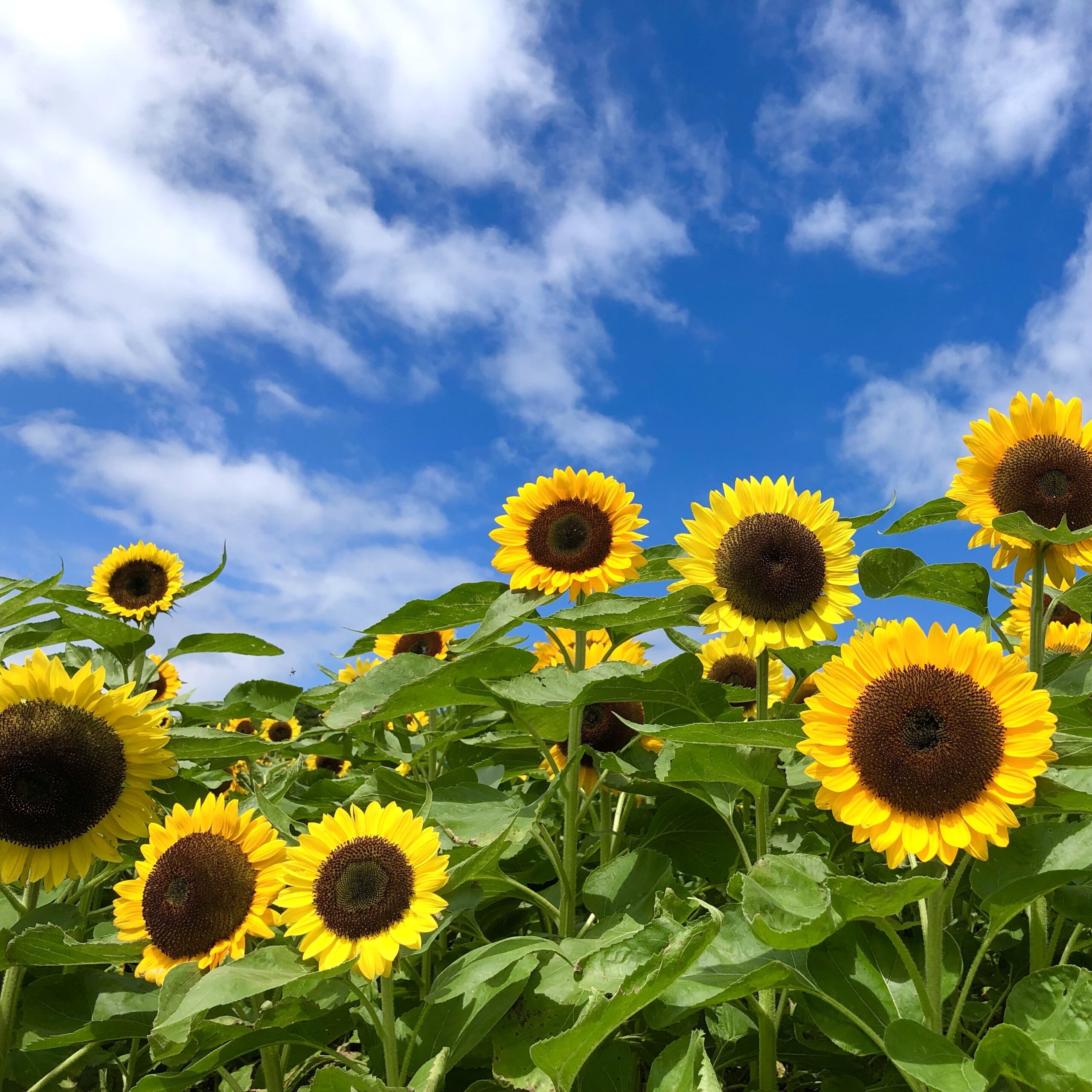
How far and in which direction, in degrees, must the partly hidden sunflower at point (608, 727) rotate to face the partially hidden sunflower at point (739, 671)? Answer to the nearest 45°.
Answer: approximately 135° to its left

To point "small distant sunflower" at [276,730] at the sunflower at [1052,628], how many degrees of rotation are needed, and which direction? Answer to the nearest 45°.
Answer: approximately 45° to its left

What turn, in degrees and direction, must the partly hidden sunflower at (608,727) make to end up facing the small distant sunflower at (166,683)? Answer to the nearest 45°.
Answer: approximately 135° to its right

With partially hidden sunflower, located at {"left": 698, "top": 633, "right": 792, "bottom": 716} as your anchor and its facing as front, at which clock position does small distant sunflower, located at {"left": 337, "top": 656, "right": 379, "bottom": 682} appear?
The small distant sunflower is roughly at 4 o'clock from the partially hidden sunflower.

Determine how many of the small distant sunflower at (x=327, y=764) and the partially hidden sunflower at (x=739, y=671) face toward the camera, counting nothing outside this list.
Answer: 2

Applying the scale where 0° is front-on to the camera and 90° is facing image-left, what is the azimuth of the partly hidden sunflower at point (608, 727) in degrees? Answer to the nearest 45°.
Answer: approximately 0°

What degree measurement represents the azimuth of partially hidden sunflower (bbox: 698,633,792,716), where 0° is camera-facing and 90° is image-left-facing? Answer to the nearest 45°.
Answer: approximately 0°

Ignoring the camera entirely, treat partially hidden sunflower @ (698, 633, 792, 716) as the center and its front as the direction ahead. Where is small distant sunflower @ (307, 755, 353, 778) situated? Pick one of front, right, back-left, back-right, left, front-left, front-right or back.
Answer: back-right

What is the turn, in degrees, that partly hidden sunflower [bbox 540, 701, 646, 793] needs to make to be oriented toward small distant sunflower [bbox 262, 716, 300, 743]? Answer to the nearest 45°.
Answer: approximately 135° to its right
